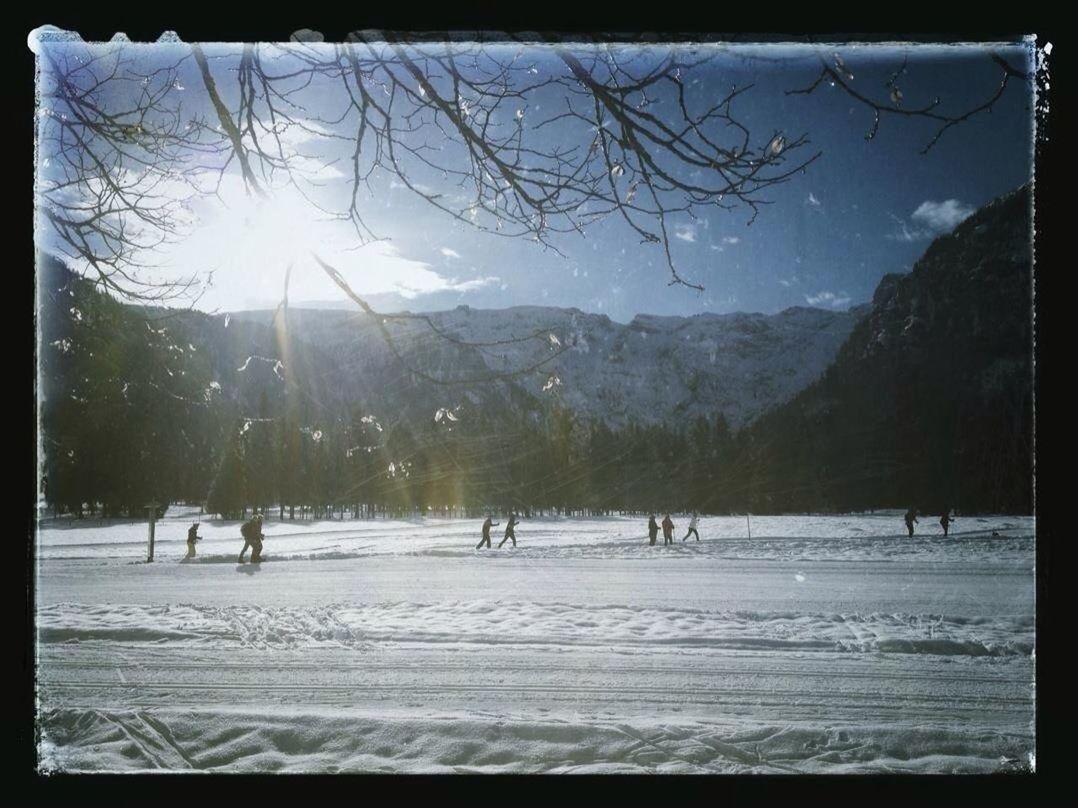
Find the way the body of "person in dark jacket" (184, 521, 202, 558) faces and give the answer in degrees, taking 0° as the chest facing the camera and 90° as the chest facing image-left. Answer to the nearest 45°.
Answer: approximately 270°

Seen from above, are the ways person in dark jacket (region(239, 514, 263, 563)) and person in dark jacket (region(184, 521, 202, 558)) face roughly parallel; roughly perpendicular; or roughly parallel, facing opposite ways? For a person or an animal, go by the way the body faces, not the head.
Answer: roughly parallel

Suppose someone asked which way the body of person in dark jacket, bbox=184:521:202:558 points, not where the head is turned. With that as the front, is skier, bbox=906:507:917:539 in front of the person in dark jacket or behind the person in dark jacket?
in front

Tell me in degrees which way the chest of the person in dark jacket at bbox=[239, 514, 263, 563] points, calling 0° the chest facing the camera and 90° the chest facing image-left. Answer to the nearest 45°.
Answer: approximately 270°
